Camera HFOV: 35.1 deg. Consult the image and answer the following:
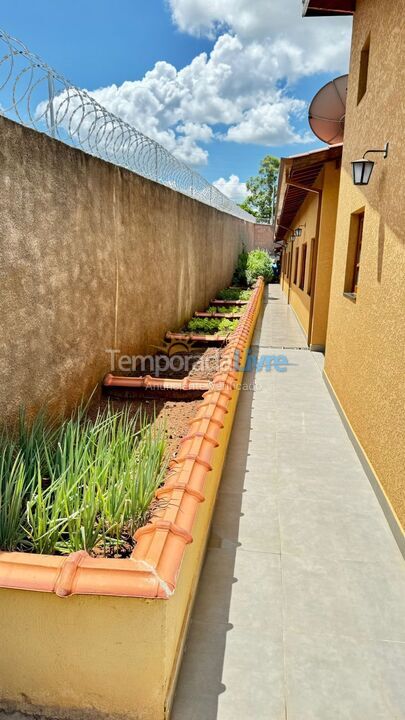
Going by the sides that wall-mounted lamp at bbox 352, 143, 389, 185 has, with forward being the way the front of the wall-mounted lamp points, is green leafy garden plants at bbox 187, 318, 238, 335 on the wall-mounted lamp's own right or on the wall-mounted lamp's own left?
on the wall-mounted lamp's own right

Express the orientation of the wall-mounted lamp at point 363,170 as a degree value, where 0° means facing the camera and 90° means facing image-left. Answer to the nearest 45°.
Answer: approximately 90°

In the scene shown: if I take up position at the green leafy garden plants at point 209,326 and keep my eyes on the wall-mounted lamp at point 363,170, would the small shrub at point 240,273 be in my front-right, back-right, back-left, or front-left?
back-left
